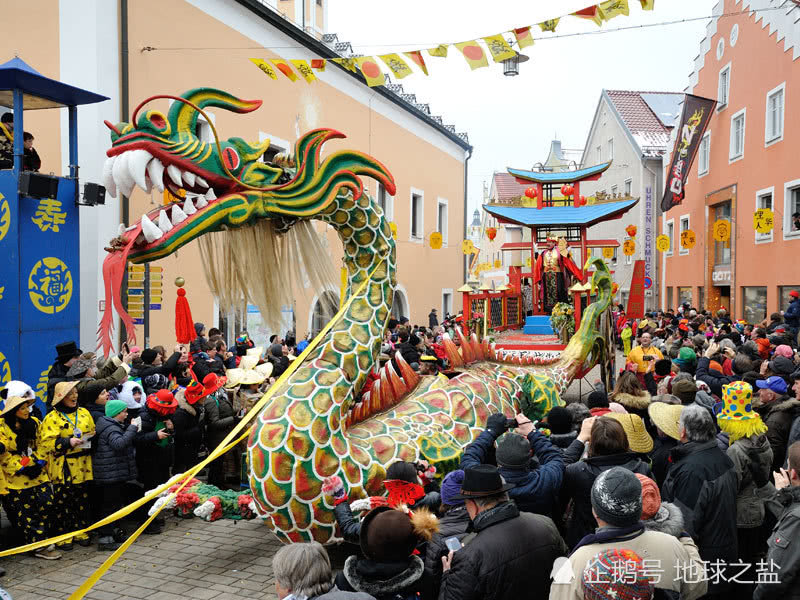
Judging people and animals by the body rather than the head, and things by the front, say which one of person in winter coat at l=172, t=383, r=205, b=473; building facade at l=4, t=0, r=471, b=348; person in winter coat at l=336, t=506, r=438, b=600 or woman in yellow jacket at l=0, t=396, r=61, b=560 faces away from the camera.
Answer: person in winter coat at l=336, t=506, r=438, b=600

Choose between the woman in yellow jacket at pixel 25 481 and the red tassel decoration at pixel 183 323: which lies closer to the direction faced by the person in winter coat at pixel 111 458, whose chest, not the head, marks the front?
the red tassel decoration

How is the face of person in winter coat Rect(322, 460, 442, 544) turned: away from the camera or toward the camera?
away from the camera

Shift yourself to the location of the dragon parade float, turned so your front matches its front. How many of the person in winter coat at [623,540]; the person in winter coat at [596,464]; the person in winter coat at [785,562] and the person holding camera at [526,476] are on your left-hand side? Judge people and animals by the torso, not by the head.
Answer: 4

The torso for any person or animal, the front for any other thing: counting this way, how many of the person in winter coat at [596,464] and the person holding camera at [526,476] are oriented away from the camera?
2

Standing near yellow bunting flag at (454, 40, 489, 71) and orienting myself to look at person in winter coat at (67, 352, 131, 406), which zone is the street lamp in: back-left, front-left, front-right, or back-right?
back-right

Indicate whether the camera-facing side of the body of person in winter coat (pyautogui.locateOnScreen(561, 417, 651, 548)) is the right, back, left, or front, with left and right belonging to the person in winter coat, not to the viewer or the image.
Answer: back

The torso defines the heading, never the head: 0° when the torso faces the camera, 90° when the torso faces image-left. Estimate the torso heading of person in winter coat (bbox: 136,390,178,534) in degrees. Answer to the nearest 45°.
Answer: approximately 315°

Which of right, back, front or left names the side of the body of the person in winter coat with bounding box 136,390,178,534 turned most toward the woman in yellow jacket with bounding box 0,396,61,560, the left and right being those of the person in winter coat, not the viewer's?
right

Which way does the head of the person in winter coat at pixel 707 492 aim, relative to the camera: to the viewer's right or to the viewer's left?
to the viewer's left
